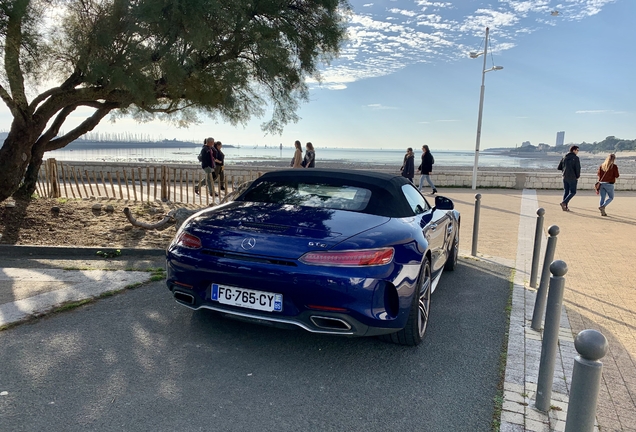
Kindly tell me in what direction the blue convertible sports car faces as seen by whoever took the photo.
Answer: facing away from the viewer and to the right of the viewer

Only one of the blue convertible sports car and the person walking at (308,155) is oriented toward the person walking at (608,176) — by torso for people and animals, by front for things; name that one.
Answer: the blue convertible sports car

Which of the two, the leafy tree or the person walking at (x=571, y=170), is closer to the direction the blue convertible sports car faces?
the person walking
